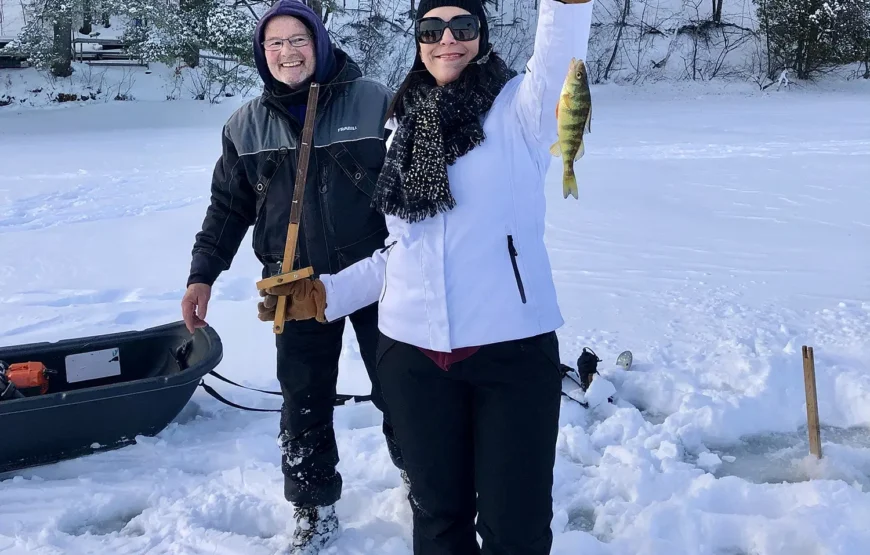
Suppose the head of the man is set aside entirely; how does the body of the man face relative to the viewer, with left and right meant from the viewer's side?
facing the viewer

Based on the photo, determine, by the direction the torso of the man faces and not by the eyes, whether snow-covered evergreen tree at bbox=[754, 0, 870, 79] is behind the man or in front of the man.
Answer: behind

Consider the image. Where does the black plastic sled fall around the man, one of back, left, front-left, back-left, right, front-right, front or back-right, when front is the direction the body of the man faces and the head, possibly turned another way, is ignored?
back-right

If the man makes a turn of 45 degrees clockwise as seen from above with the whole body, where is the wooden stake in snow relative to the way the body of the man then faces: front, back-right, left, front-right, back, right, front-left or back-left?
back-left

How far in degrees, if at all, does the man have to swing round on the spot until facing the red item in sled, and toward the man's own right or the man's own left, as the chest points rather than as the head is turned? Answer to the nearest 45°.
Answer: approximately 135° to the man's own right

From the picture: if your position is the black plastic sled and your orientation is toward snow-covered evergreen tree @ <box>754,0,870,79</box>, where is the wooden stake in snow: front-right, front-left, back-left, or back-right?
front-right
